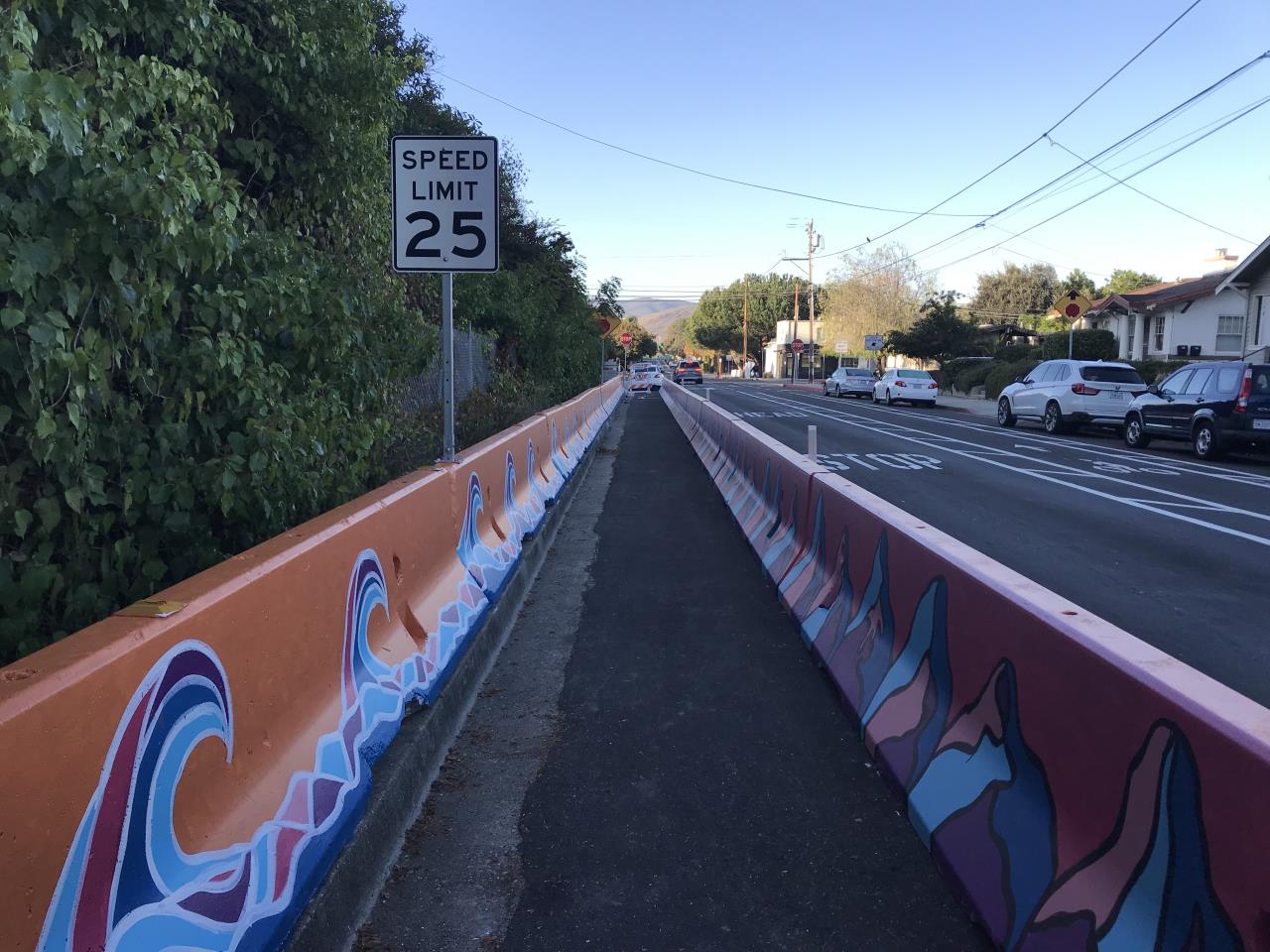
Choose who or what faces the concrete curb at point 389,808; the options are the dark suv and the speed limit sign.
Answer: the speed limit sign

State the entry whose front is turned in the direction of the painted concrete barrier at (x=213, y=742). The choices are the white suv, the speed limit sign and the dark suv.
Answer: the speed limit sign

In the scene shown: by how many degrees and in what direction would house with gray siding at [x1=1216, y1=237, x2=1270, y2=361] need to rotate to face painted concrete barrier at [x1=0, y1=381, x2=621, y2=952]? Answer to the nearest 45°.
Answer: approximately 45° to its left

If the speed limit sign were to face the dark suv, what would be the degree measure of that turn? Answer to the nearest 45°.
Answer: approximately 135° to its left

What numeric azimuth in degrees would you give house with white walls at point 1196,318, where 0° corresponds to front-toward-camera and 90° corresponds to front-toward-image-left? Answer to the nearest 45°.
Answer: approximately 45°

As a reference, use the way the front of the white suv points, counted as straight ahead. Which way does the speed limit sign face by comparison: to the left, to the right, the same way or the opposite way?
the opposite way

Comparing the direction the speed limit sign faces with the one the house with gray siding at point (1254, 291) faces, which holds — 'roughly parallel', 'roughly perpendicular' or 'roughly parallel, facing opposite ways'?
roughly perpendicular

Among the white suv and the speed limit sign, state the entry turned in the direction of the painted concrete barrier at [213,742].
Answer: the speed limit sign

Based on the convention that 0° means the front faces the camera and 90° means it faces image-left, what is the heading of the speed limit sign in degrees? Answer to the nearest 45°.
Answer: approximately 0°

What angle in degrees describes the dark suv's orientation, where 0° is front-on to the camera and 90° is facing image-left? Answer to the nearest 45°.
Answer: approximately 135°

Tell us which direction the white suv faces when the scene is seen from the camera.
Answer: facing away from the viewer and to the left of the viewer

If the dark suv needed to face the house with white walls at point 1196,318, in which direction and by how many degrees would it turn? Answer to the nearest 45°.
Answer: approximately 45° to its right
